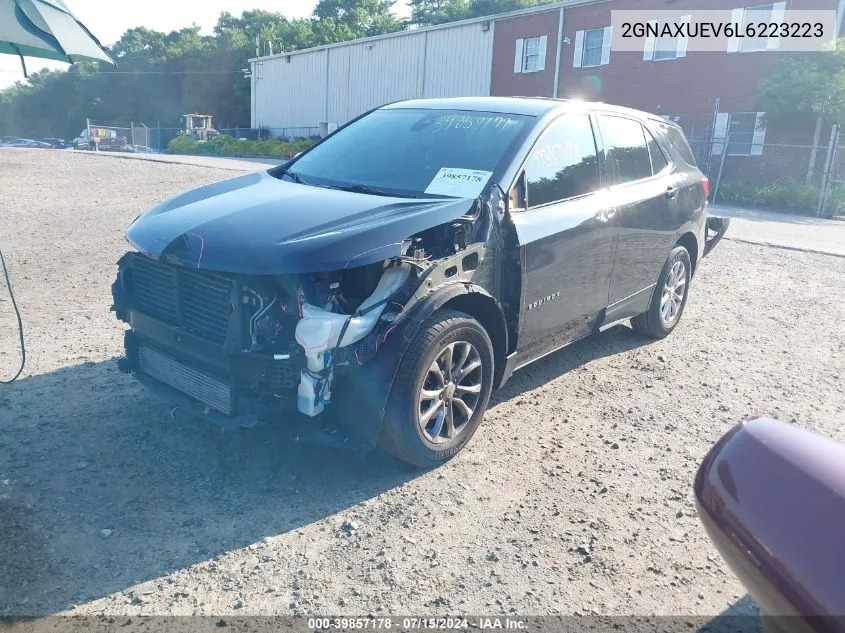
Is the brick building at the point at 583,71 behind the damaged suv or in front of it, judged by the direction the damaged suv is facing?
behind

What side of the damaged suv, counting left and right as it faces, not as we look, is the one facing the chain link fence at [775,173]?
back

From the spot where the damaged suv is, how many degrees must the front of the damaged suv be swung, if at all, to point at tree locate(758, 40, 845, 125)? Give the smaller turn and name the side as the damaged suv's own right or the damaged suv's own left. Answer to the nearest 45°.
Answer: approximately 180°

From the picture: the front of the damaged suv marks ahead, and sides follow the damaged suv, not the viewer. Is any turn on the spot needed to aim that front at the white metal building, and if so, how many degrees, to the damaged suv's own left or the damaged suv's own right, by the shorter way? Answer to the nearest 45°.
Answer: approximately 135° to the damaged suv's own right

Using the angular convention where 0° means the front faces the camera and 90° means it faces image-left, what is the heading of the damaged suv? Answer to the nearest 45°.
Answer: approximately 45°

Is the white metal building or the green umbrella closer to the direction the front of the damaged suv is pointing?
the green umbrella
